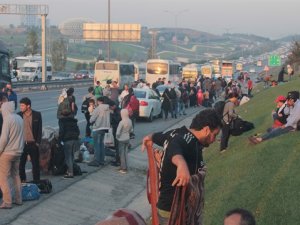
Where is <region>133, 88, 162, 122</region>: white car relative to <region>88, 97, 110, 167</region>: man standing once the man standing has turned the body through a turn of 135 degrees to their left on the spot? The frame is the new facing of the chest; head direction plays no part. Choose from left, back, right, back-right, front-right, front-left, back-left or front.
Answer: back

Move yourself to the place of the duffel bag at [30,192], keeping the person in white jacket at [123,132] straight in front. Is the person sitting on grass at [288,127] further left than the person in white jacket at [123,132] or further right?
right

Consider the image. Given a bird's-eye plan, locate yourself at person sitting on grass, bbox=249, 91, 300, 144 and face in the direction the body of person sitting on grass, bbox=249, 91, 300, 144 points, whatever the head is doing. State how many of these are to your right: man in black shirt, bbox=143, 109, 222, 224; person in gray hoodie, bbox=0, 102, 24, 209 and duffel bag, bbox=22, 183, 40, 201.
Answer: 0

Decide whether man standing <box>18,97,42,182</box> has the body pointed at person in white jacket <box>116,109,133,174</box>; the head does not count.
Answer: no

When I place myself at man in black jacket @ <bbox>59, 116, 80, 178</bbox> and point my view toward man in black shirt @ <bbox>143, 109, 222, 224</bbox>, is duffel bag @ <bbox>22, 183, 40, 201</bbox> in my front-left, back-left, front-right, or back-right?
front-right

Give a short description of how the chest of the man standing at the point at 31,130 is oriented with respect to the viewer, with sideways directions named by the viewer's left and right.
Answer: facing the viewer and to the left of the viewer

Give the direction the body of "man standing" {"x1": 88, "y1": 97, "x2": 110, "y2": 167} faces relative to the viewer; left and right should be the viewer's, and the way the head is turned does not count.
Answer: facing away from the viewer and to the left of the viewer

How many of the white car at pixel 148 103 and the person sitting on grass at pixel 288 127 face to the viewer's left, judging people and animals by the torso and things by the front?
1

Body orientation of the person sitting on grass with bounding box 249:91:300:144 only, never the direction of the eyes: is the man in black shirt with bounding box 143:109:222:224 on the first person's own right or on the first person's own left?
on the first person's own left

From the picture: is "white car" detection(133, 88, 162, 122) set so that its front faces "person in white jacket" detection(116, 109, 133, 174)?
no

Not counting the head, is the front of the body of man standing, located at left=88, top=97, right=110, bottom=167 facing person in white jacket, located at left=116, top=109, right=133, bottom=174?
no

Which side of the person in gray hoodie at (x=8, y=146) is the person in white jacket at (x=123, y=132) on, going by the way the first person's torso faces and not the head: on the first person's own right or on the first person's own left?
on the first person's own right

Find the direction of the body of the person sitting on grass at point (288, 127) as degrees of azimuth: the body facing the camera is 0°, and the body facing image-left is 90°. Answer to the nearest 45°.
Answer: approximately 90°

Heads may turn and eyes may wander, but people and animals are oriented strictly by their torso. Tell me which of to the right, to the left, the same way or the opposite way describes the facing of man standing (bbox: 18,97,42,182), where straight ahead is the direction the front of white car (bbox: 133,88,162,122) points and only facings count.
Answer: the opposite way
